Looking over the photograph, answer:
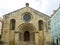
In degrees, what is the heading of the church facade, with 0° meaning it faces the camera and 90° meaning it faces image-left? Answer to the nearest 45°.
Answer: approximately 0°
